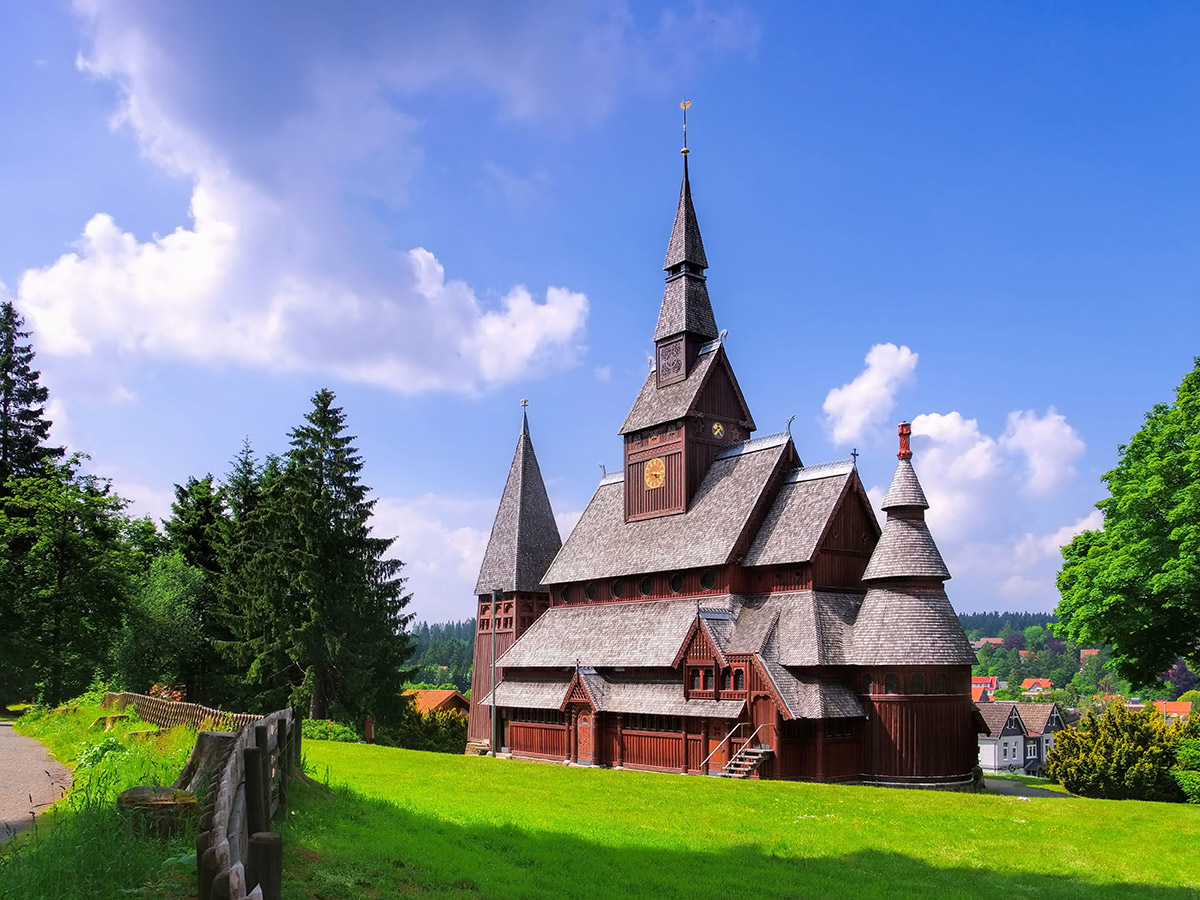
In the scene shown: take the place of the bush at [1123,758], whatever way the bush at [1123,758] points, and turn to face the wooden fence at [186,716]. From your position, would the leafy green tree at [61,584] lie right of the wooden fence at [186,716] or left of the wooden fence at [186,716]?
right

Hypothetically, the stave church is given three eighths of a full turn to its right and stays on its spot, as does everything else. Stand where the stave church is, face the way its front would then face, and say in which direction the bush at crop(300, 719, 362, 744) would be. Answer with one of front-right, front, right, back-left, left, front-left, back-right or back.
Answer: back

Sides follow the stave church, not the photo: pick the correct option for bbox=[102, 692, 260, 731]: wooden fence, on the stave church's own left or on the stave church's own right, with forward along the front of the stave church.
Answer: on the stave church's own right

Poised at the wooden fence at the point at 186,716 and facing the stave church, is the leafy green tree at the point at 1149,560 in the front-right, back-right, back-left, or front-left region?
front-right

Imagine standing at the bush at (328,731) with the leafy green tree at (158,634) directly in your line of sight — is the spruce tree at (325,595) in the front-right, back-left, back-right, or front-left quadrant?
front-right
